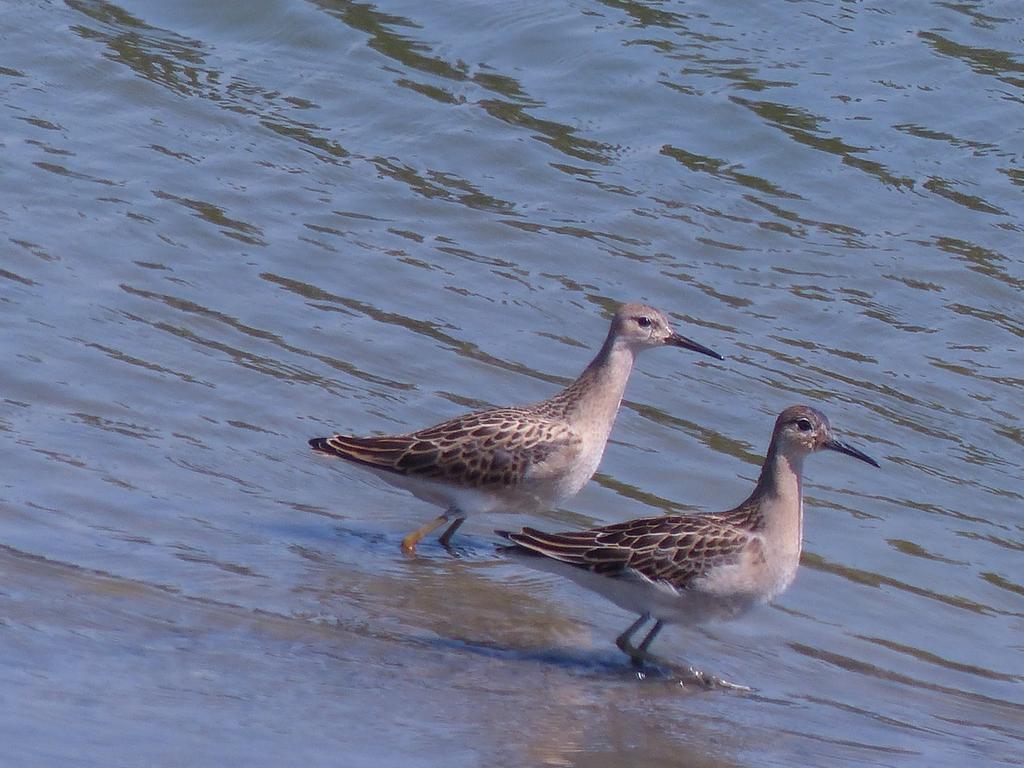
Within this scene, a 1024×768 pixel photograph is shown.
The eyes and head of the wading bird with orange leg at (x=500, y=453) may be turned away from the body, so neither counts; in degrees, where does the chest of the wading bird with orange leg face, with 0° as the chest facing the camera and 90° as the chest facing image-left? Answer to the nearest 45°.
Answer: approximately 270°

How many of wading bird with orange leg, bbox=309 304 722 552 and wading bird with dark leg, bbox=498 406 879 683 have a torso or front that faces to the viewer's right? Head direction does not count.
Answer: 2

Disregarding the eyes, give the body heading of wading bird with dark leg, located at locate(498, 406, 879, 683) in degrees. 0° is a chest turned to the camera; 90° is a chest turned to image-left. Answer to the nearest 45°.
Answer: approximately 270°

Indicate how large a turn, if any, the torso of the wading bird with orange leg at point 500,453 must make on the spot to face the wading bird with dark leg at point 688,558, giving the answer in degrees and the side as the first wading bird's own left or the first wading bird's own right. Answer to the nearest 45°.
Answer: approximately 45° to the first wading bird's own right

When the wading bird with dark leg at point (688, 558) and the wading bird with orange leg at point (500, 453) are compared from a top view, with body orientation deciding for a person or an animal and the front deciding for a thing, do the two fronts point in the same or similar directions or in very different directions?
same or similar directions

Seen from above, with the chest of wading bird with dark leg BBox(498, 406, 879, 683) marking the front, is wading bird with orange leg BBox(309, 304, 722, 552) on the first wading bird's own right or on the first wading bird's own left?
on the first wading bird's own left
